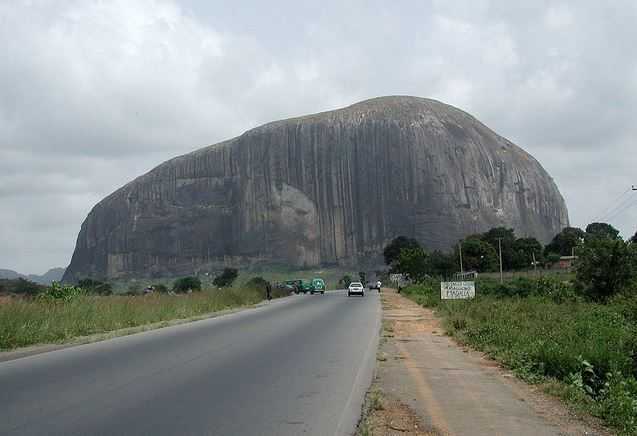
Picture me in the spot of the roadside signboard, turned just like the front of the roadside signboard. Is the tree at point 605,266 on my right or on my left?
on my left

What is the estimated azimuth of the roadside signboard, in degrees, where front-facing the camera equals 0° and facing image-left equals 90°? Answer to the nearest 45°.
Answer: approximately 0°
